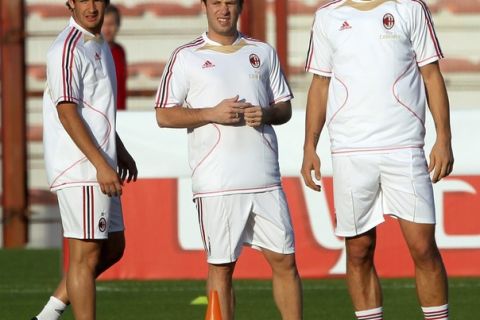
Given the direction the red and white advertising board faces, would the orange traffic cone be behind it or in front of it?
in front

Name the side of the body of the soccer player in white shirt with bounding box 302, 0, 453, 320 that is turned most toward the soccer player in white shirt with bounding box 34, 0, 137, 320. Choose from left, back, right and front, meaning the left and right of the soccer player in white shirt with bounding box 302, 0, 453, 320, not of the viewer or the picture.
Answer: right

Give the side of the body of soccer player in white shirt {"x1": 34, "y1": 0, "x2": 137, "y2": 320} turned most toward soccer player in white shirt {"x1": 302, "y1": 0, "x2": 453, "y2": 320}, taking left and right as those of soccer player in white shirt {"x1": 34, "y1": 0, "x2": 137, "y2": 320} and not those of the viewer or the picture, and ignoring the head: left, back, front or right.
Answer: front

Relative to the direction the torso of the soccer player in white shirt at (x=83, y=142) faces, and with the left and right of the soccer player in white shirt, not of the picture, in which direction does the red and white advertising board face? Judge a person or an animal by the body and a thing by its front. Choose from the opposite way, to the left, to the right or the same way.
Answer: to the right

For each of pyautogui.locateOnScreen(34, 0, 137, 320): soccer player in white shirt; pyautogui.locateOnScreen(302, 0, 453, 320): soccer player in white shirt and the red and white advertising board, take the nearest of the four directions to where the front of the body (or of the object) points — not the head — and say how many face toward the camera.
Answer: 2

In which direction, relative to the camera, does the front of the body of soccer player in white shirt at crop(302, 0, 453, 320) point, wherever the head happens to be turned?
toward the camera

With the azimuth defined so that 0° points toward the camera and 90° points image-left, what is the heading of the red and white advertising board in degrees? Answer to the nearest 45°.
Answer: approximately 0°

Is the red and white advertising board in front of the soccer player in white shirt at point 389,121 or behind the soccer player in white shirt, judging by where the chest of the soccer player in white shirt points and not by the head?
behind

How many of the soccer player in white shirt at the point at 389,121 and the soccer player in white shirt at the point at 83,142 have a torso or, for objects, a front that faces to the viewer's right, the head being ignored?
1

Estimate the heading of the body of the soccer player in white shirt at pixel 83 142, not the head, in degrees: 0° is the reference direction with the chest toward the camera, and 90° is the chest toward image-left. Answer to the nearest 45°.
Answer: approximately 270°
